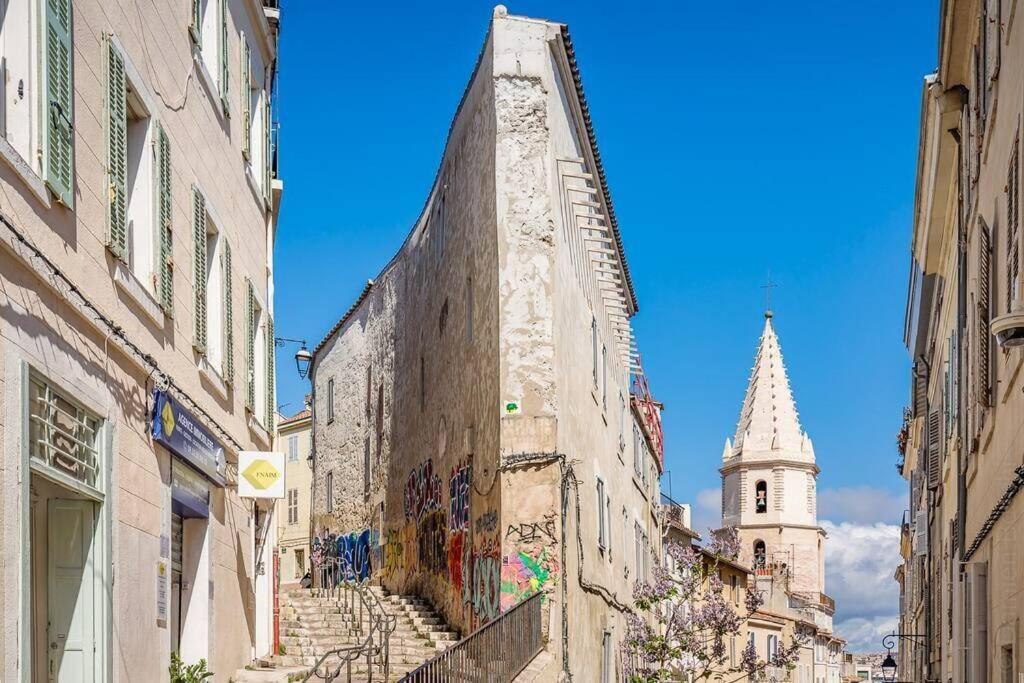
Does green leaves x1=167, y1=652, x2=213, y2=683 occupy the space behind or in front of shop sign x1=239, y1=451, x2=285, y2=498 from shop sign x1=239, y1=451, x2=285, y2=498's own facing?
in front

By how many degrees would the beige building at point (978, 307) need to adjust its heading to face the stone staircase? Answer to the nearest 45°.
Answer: approximately 45° to its right

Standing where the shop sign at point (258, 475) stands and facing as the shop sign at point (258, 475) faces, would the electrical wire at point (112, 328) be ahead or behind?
ahead

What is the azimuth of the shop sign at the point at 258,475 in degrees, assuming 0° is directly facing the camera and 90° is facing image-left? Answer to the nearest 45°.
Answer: approximately 0°

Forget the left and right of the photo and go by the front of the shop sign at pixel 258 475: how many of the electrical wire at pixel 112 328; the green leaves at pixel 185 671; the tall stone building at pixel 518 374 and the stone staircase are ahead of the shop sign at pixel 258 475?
2

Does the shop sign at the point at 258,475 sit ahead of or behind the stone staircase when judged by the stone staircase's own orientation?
ahead

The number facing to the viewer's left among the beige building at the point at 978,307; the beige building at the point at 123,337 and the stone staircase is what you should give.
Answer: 1

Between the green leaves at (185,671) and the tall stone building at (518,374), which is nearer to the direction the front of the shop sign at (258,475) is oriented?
the green leaves

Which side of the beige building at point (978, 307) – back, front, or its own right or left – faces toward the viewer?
left

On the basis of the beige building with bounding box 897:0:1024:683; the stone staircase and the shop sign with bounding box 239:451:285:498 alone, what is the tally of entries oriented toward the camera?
2

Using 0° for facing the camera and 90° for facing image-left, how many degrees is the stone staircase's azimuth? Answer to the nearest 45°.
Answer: approximately 0°
